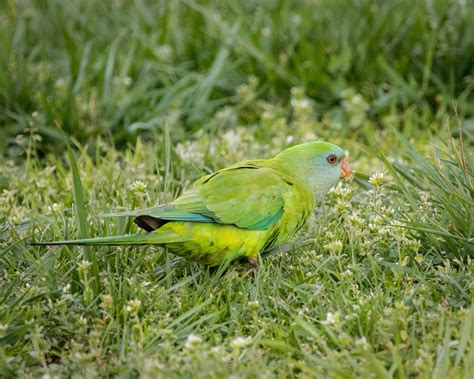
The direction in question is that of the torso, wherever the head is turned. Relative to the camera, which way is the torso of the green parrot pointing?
to the viewer's right

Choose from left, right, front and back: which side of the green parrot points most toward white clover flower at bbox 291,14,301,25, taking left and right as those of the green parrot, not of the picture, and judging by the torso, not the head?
left

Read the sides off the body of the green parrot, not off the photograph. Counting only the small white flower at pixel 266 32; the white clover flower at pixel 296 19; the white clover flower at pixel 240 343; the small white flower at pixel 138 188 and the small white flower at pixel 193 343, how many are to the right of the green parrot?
2

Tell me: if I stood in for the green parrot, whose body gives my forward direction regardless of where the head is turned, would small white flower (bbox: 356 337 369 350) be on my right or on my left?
on my right

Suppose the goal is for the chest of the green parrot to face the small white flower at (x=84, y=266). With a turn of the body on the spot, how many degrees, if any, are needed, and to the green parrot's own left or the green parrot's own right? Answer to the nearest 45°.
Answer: approximately 135° to the green parrot's own right

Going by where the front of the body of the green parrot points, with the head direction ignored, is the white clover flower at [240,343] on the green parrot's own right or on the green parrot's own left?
on the green parrot's own right

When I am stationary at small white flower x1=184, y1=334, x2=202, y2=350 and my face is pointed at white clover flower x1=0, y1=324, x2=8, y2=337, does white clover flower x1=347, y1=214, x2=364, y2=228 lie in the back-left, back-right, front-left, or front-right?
back-right

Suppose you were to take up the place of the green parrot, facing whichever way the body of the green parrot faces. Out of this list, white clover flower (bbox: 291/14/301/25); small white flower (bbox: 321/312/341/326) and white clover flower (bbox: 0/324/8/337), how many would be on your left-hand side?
1

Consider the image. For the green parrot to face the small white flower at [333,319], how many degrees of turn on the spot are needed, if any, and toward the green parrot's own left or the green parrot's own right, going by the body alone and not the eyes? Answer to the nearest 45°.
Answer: approximately 45° to the green parrot's own right

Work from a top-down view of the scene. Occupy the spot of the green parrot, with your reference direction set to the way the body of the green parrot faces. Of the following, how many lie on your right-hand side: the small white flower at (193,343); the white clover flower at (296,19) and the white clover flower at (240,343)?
2

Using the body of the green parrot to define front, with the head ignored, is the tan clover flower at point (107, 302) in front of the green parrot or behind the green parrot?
behind

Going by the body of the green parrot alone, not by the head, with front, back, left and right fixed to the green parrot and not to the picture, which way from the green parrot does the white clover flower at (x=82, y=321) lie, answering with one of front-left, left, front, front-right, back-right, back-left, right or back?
back-right

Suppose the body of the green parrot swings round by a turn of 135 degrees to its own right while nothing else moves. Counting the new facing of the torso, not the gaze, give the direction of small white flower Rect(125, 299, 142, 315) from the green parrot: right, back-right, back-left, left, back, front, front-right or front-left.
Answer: front

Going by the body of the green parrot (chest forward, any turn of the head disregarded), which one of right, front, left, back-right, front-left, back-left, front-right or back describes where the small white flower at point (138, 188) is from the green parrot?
back-left

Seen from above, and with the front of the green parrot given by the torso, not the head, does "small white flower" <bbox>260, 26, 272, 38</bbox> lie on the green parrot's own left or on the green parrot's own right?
on the green parrot's own left

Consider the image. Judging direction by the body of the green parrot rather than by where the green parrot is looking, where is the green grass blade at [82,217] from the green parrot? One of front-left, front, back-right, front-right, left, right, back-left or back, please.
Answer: back
